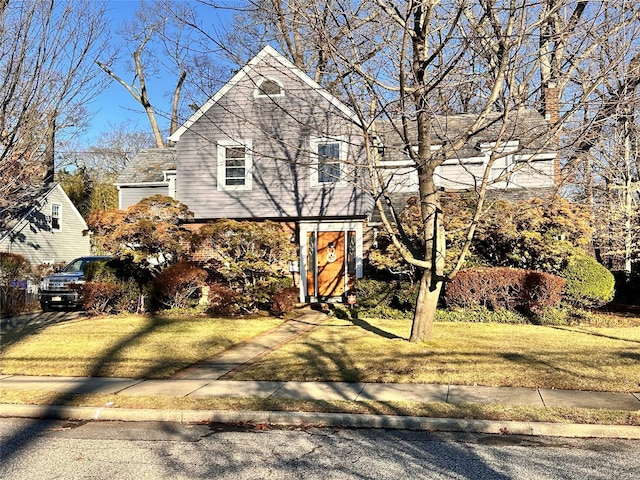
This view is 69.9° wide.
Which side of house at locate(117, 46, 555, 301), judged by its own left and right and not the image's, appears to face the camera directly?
front

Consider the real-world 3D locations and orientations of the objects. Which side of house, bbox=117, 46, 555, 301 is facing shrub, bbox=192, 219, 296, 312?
front

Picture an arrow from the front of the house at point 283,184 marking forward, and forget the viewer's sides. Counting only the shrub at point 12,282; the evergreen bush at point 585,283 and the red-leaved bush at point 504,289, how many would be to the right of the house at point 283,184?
1

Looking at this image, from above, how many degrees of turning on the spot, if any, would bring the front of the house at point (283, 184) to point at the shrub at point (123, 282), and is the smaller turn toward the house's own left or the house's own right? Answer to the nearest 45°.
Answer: approximately 90° to the house's own right

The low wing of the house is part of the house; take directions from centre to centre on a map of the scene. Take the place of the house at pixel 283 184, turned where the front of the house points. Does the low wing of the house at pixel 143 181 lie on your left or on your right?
on your right

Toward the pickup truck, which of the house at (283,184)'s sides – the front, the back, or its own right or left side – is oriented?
right

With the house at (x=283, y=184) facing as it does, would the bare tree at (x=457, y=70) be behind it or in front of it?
in front

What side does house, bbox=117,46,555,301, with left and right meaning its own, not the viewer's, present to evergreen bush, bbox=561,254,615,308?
left

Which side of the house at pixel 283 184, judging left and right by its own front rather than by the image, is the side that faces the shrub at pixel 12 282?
right

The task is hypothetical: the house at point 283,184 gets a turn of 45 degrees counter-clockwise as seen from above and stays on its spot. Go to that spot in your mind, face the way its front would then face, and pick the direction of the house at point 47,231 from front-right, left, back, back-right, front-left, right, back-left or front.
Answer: back
